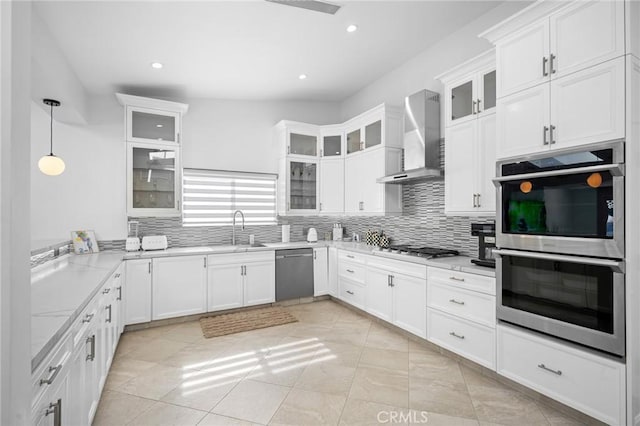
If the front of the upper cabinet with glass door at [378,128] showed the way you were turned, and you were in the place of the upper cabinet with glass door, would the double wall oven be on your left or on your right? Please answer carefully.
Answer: on your left

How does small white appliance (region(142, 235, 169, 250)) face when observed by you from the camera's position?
facing the viewer

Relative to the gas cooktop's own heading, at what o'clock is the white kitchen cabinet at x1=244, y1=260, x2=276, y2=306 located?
The white kitchen cabinet is roughly at 2 o'clock from the gas cooktop.

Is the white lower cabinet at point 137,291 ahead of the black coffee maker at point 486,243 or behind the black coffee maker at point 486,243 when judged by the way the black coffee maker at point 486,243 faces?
ahead

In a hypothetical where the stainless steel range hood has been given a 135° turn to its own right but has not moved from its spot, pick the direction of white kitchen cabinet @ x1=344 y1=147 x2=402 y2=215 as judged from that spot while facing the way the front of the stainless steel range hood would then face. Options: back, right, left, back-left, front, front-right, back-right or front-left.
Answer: front-left

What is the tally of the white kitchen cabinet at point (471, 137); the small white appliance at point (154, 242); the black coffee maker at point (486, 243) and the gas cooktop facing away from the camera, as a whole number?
0

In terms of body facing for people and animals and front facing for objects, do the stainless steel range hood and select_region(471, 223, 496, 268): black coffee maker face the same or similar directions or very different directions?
same or similar directions

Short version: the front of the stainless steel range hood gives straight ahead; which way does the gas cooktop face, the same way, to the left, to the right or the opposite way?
the same way

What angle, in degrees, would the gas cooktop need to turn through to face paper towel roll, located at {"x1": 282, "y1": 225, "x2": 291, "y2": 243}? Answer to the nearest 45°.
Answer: approximately 90° to its right

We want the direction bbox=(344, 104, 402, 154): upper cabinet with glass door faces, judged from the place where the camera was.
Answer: facing the viewer and to the left of the viewer

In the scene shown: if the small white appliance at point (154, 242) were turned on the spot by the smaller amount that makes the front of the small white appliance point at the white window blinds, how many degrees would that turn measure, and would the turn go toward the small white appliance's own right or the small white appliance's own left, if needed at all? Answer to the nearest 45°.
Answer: approximately 90° to the small white appliance's own left

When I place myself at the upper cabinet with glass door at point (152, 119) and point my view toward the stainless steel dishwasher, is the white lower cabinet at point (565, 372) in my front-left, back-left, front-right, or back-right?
front-right

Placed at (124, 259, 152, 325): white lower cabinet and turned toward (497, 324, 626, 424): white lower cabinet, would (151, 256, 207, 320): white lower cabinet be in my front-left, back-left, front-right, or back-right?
front-left

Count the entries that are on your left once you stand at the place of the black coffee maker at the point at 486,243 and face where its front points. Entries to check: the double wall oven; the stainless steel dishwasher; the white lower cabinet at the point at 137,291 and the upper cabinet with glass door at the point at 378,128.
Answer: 1

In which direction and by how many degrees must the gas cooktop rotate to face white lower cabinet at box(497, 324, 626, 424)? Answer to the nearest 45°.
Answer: approximately 90° to its left
